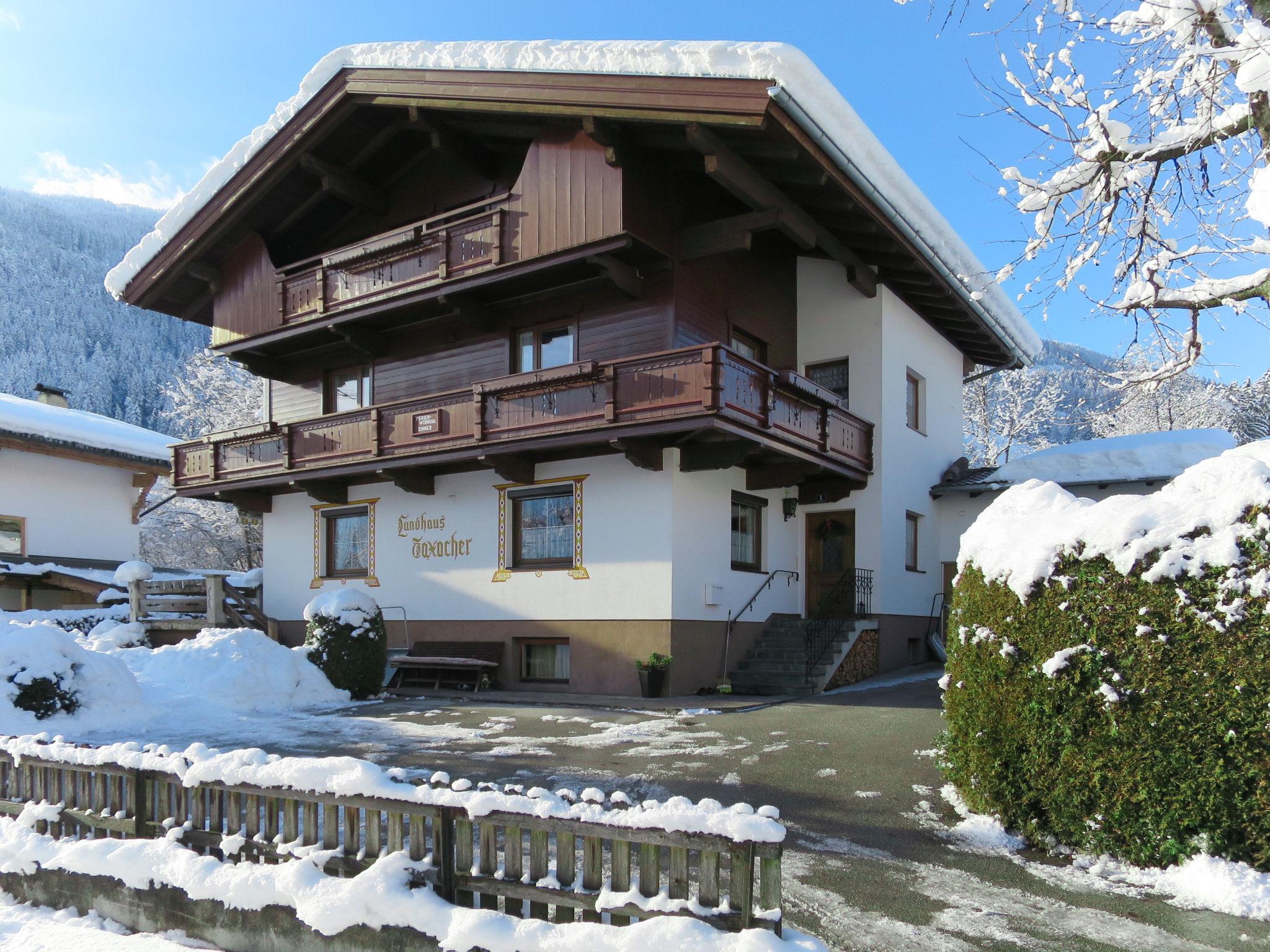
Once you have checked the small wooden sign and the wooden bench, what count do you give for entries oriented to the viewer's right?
0

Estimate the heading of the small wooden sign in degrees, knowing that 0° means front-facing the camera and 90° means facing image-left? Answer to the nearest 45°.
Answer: approximately 45°

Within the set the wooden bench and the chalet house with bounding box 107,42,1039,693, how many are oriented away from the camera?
0

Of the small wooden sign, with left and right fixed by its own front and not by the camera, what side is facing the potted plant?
left

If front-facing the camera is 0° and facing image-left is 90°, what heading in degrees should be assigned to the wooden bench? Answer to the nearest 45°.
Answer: approximately 45°

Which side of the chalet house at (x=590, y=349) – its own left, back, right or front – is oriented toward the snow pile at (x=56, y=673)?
front

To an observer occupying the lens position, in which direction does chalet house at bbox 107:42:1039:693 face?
facing the viewer and to the left of the viewer

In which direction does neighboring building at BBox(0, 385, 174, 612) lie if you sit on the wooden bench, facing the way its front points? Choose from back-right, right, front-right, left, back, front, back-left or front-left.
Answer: right

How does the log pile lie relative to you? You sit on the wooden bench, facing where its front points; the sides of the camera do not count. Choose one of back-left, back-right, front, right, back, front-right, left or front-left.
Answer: back-left

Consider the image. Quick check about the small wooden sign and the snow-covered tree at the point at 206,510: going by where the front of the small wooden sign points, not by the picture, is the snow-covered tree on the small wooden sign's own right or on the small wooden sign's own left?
on the small wooden sign's own right
